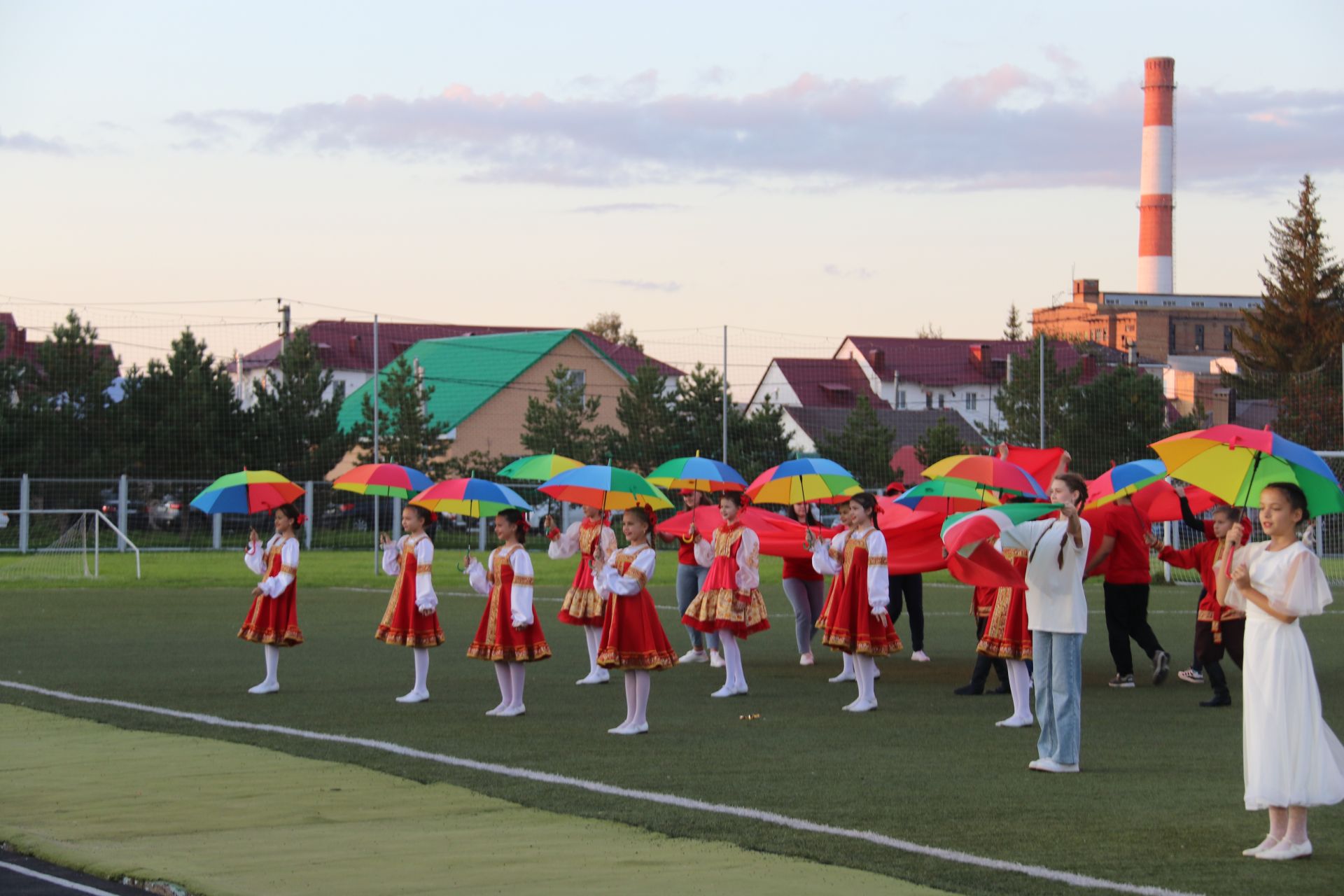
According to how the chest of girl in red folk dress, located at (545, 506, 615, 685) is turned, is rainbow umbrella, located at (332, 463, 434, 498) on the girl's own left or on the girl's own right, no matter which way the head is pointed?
on the girl's own right

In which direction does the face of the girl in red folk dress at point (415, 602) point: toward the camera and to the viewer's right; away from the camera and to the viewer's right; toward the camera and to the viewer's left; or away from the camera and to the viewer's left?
toward the camera and to the viewer's left

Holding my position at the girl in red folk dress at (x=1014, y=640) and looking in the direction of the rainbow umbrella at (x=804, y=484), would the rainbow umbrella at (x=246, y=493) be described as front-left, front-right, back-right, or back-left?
front-left

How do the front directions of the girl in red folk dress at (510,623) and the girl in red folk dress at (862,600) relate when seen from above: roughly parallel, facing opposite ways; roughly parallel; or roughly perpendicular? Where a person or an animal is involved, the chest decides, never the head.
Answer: roughly parallel

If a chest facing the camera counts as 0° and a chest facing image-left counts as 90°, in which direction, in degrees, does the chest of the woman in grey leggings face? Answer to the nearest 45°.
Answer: approximately 0°

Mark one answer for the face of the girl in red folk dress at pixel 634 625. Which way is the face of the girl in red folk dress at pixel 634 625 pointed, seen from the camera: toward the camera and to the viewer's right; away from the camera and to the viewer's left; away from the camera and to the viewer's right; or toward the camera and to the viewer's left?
toward the camera and to the viewer's left

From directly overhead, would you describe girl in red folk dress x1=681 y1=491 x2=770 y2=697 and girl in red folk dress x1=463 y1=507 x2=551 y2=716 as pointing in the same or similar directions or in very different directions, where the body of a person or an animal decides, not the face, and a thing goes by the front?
same or similar directions

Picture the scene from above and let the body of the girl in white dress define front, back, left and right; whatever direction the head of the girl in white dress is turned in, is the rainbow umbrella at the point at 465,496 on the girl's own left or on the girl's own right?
on the girl's own right

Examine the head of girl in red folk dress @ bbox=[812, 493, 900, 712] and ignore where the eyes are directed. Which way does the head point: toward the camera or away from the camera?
toward the camera

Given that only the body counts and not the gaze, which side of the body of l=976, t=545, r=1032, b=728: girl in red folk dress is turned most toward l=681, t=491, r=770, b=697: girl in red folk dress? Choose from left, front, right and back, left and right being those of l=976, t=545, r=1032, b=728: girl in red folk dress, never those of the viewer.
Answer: right

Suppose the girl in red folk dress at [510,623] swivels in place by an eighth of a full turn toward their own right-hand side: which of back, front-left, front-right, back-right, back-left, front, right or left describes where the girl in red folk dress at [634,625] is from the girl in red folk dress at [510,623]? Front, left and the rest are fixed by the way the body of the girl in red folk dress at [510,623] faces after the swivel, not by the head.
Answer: back-left

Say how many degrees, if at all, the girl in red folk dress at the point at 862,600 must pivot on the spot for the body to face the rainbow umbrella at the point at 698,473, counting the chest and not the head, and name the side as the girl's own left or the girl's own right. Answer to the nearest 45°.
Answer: approximately 90° to the girl's own right

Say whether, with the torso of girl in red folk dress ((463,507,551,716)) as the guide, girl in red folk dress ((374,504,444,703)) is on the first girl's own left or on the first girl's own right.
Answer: on the first girl's own right

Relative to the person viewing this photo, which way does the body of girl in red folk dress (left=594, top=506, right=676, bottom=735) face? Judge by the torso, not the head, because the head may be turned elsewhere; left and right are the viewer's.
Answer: facing the viewer and to the left of the viewer
